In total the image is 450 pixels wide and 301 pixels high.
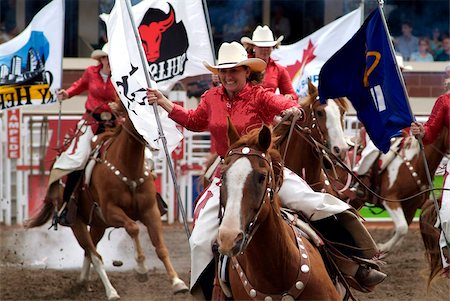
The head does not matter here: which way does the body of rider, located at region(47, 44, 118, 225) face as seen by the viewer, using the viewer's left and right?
facing the viewer and to the right of the viewer

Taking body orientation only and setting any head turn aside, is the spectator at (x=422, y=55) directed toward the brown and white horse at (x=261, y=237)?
yes

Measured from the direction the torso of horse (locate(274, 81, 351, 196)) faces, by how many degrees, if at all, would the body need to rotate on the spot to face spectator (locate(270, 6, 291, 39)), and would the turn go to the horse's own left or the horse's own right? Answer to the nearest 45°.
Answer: approximately 135° to the horse's own left

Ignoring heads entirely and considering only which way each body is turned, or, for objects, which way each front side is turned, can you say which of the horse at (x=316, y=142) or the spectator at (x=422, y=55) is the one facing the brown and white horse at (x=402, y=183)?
the spectator

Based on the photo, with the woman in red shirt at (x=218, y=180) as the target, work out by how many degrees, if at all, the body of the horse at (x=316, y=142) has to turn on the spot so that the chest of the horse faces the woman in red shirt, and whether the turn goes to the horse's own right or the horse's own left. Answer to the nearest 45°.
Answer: approximately 45° to the horse's own right

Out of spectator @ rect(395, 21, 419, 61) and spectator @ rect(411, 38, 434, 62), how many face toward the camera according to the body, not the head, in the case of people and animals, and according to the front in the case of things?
2

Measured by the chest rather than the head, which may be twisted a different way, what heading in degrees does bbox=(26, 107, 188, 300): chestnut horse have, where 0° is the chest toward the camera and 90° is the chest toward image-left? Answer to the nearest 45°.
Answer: approximately 315°

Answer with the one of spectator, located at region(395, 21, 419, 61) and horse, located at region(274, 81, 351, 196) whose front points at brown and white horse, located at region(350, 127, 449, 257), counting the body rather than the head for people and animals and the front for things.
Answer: the spectator

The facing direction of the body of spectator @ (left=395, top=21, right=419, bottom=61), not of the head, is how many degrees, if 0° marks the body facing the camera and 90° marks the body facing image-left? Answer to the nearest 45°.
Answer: approximately 0°
